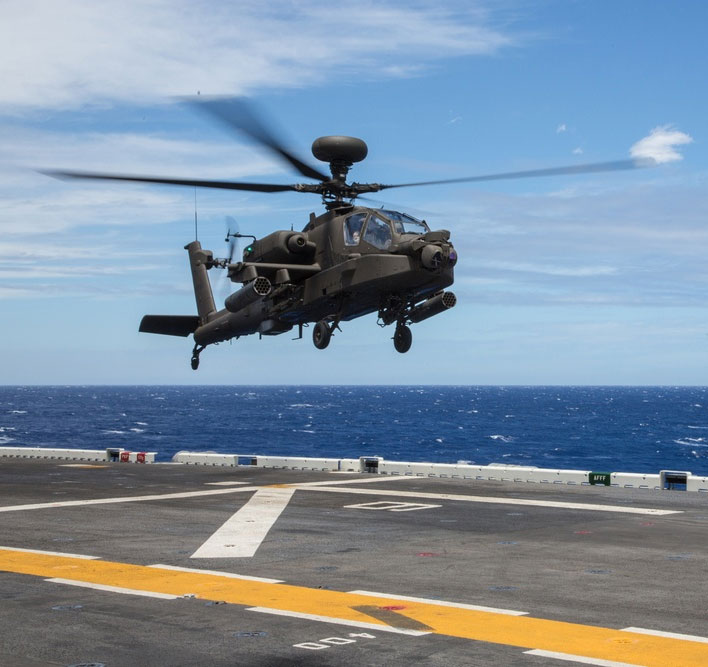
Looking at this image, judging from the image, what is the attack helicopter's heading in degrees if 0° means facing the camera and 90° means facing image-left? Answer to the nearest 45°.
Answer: approximately 315°

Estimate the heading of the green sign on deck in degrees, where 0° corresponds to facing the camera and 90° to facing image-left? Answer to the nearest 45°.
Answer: approximately 0°

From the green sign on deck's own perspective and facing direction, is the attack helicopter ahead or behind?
ahead

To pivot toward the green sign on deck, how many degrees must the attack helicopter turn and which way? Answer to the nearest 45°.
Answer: approximately 90° to its left

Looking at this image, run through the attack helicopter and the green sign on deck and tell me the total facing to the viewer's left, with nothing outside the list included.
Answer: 0
